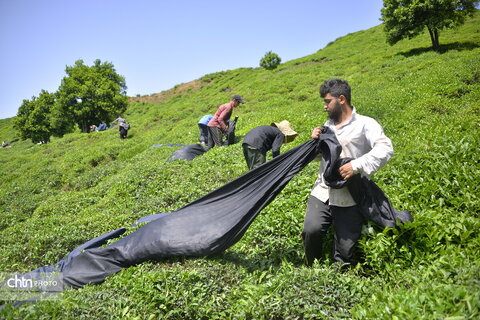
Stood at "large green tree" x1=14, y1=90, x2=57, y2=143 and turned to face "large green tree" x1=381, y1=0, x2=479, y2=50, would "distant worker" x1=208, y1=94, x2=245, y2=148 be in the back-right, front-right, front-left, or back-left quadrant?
front-right

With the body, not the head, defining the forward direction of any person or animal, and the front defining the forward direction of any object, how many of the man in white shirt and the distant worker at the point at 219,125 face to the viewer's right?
1

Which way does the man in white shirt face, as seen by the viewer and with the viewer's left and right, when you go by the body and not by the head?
facing the viewer and to the left of the viewer

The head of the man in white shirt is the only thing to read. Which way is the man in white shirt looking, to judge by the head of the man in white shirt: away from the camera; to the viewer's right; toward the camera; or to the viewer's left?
to the viewer's left

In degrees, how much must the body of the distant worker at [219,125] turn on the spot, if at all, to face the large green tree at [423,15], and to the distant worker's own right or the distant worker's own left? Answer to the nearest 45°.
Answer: approximately 45° to the distant worker's own left

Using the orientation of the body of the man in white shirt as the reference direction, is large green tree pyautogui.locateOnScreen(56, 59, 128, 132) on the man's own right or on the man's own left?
on the man's own right

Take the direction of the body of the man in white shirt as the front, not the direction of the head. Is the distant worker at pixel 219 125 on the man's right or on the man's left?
on the man's right

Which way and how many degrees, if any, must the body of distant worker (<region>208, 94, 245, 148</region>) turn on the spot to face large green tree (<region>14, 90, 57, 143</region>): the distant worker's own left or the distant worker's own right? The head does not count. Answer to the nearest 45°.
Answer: approximately 135° to the distant worker's own left

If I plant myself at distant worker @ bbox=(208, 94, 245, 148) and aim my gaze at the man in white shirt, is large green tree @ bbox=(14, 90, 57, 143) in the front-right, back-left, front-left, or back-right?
back-right

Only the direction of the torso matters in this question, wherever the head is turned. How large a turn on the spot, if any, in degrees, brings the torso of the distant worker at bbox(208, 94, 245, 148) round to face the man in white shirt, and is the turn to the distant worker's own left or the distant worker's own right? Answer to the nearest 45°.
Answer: approximately 90° to the distant worker's own right

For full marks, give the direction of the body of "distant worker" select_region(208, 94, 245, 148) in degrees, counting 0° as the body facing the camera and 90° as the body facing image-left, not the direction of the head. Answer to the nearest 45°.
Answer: approximately 270°
